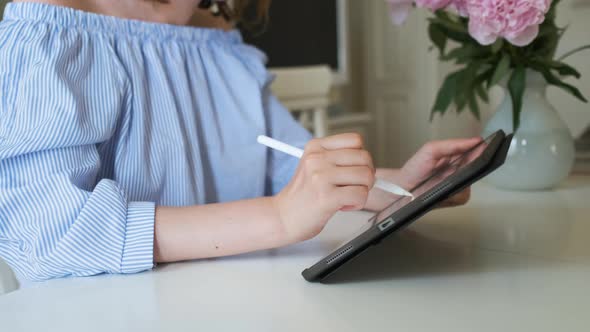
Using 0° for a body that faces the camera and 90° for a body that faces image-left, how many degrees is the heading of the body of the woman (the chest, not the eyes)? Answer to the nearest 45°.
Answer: approximately 315°

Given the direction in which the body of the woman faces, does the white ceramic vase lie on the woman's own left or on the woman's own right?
on the woman's own left
